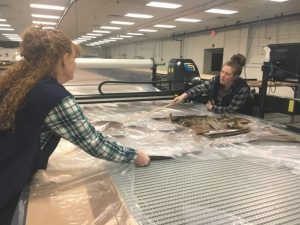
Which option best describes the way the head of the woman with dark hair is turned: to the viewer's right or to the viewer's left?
to the viewer's left

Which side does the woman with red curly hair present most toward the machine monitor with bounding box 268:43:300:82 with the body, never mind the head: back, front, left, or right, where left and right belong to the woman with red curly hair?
front

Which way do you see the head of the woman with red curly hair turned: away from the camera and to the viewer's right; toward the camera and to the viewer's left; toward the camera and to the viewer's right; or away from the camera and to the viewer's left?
away from the camera and to the viewer's right

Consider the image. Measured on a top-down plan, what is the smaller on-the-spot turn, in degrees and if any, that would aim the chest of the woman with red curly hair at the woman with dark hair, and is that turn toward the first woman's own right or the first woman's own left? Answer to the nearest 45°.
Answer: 0° — they already face them

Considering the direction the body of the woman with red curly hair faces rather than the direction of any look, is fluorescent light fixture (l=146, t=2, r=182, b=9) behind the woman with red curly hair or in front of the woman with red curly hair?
in front

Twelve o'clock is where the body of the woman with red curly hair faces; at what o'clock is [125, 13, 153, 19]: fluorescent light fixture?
The fluorescent light fixture is roughly at 11 o'clock from the woman with red curly hair.

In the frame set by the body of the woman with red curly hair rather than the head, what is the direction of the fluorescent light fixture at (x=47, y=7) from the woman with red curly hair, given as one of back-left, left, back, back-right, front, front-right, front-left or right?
front-left

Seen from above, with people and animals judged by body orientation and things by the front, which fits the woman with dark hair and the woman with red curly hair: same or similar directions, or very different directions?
very different directions

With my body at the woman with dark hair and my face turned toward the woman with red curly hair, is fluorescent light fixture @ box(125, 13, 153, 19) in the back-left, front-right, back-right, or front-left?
back-right

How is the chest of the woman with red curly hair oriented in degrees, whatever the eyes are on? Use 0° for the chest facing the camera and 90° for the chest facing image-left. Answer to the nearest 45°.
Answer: approximately 225°

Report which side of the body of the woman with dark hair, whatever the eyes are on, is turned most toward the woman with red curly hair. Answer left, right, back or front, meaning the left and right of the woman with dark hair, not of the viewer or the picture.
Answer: front

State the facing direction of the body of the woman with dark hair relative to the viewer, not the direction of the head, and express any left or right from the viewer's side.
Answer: facing the viewer and to the left of the viewer

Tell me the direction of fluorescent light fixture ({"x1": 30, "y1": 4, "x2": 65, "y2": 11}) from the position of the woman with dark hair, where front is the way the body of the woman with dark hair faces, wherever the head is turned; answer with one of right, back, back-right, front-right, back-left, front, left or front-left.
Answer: right
